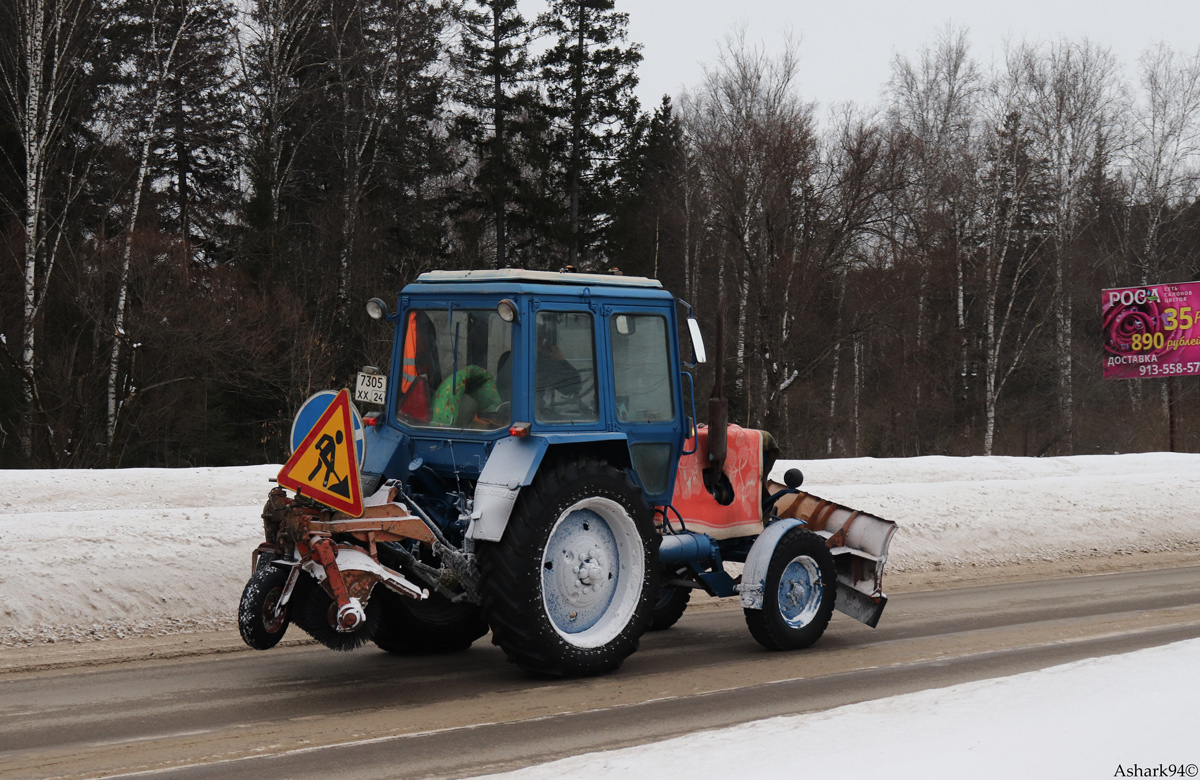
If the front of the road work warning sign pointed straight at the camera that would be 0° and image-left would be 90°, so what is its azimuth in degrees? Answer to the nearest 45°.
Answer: approximately 45°

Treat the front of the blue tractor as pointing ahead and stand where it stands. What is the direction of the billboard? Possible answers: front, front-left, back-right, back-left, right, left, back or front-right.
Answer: front

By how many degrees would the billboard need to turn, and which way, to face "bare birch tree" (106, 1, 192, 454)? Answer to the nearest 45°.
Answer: approximately 45° to its right

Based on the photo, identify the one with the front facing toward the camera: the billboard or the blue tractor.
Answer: the billboard

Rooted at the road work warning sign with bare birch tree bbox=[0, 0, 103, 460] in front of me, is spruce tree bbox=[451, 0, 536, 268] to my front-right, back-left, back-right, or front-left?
front-right

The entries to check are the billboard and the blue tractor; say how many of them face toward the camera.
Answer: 1

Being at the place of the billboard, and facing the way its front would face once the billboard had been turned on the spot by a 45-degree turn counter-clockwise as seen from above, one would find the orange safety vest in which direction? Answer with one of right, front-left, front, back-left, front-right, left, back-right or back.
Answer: front-right

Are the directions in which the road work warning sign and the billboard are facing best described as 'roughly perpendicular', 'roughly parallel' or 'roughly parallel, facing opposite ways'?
roughly parallel

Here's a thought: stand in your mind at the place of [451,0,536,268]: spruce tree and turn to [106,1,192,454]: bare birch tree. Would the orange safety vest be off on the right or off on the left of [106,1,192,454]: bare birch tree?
left

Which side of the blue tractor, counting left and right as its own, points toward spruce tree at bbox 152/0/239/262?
left

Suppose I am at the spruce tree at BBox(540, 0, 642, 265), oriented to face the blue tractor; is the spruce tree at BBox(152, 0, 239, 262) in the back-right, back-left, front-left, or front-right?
front-right

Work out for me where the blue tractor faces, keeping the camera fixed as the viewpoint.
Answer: facing away from the viewer and to the right of the viewer

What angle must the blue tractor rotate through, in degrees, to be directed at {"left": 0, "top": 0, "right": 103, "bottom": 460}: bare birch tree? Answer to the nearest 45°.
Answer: approximately 90° to its left

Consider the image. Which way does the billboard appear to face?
toward the camera

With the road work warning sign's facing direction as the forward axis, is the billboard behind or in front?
behind

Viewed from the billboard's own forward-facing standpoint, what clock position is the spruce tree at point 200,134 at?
The spruce tree is roughly at 2 o'clock from the billboard.

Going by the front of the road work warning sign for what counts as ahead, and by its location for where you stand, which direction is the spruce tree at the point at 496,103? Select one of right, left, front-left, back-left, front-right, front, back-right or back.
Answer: back-right
